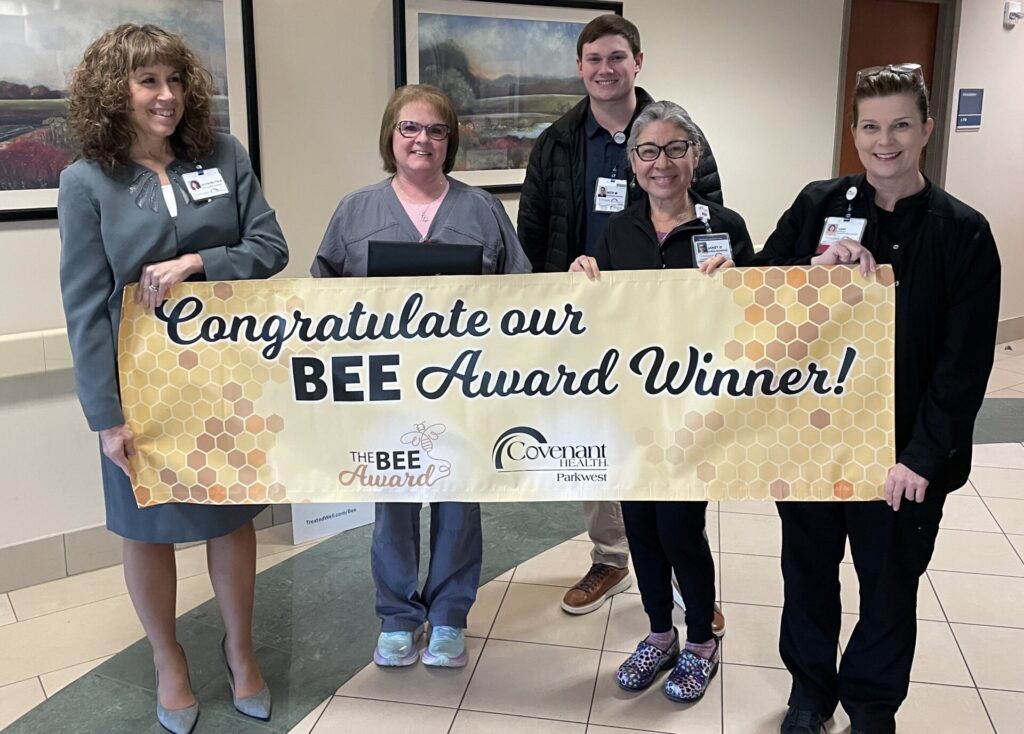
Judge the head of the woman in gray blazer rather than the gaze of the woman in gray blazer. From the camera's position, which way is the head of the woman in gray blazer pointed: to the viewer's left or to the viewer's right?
to the viewer's right

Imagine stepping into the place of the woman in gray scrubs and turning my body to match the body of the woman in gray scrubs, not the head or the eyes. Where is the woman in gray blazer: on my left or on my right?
on my right

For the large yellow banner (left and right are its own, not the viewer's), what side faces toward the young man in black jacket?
back

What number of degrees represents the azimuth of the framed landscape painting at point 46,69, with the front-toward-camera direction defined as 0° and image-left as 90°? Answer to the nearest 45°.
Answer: approximately 0°

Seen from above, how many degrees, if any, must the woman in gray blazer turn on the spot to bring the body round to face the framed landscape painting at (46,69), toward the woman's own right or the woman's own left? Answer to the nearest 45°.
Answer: approximately 135° to the woman's own left

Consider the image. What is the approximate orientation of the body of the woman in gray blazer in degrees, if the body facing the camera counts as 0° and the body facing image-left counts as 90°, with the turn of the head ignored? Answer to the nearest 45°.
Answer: approximately 315°

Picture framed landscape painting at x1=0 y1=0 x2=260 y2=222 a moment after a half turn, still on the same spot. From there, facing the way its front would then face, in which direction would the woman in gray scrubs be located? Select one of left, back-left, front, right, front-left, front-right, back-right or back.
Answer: back-right
